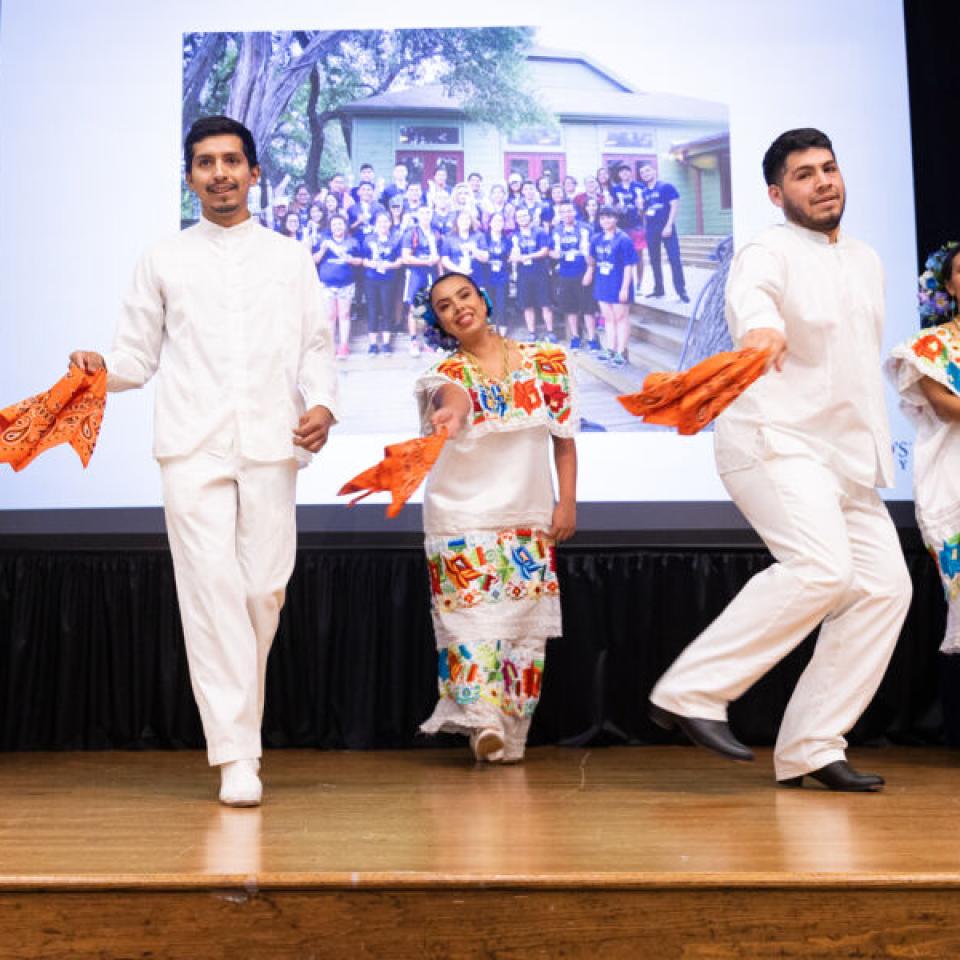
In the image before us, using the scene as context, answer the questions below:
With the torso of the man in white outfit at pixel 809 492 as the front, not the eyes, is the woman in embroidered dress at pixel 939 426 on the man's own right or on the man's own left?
on the man's own left

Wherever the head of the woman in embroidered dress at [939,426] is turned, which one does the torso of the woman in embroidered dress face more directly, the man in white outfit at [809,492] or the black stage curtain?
the man in white outfit

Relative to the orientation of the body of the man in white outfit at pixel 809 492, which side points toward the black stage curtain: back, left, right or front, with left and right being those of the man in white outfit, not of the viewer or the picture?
back

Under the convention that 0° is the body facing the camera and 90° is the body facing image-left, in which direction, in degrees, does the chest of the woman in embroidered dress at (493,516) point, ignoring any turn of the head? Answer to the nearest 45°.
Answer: approximately 0°

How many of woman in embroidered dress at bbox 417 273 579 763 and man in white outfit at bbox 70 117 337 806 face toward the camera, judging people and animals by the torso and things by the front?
2
